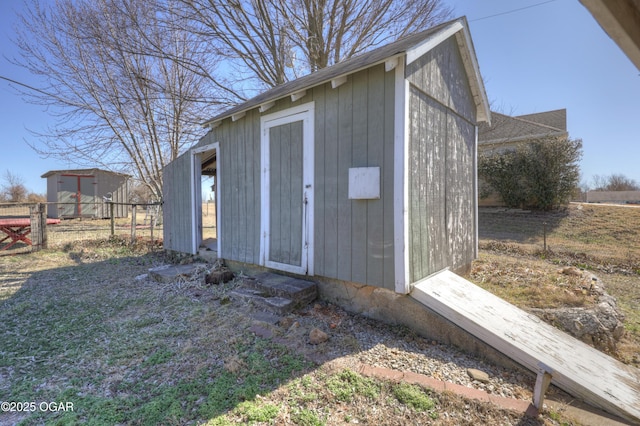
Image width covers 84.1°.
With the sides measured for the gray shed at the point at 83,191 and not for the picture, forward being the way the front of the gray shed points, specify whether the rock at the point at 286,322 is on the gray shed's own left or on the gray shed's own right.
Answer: on the gray shed's own left

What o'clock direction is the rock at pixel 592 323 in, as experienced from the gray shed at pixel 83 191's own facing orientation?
The rock is roughly at 10 o'clock from the gray shed.

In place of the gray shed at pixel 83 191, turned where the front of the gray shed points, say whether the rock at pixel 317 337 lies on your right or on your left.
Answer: on your left

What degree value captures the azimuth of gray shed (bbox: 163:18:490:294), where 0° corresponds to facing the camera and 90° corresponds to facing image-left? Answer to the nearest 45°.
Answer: approximately 45°

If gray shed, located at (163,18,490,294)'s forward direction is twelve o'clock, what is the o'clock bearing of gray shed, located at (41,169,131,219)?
gray shed, located at (41,169,131,219) is roughly at 3 o'clock from gray shed, located at (163,18,490,294).

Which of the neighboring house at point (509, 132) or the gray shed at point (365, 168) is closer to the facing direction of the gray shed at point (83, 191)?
the gray shed
